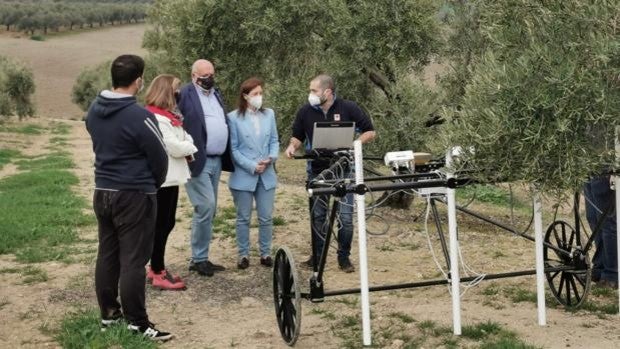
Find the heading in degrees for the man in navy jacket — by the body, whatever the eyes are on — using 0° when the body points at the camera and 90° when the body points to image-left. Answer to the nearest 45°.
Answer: approximately 315°

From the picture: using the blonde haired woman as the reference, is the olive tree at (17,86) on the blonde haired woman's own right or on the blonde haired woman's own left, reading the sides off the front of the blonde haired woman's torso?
on the blonde haired woman's own left

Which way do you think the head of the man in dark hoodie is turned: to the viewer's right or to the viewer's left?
to the viewer's right

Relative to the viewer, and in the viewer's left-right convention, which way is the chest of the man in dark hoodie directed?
facing away from the viewer and to the right of the viewer

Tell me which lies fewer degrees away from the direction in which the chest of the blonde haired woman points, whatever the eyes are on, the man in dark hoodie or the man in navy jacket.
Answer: the man in navy jacket

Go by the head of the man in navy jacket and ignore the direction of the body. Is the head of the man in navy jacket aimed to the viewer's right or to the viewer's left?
to the viewer's right

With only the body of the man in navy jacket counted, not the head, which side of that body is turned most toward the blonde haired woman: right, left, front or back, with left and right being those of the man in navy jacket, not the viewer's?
right
